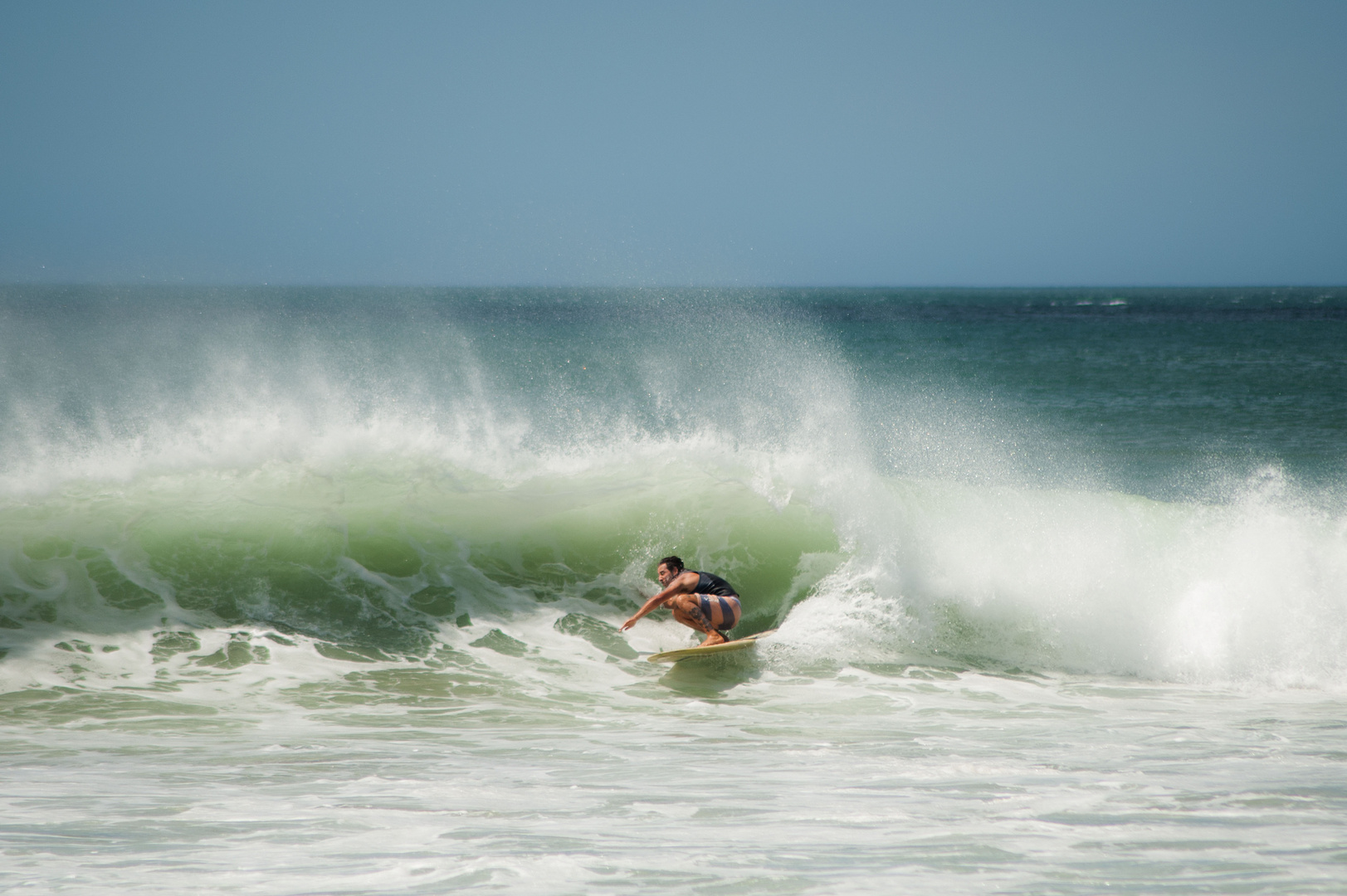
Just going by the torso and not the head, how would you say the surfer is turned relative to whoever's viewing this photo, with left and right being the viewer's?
facing to the left of the viewer
